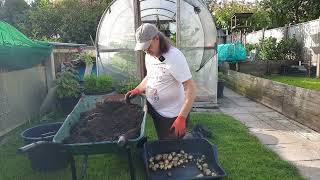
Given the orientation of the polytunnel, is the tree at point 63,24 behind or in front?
behind

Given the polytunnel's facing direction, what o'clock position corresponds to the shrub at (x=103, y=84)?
The shrub is roughly at 2 o'clock from the polytunnel.

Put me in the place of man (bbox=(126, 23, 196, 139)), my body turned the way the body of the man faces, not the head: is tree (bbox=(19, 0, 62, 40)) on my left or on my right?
on my right

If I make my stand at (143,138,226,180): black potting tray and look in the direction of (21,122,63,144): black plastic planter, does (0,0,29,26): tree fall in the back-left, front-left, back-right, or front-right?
front-right

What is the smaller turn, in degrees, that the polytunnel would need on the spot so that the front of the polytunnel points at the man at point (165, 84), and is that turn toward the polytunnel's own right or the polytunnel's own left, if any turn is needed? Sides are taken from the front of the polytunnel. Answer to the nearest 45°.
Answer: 0° — it already faces them

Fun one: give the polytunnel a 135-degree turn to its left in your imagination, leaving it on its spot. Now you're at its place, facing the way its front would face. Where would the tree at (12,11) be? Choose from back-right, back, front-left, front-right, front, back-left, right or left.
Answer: left

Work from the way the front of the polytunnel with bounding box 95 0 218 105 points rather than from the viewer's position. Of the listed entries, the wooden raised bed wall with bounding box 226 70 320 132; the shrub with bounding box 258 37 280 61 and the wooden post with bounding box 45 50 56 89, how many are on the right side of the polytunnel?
1

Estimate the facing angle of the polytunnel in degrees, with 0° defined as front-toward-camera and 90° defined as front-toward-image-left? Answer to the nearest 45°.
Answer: approximately 0°

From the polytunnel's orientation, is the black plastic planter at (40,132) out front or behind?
out front

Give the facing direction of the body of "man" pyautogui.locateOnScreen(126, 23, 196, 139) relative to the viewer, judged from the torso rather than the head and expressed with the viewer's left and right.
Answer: facing the viewer and to the left of the viewer

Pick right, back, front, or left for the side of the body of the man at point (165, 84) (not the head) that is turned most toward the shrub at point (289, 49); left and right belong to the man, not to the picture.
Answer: back

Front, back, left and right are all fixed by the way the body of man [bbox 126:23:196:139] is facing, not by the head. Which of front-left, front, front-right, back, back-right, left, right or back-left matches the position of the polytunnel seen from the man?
back-right

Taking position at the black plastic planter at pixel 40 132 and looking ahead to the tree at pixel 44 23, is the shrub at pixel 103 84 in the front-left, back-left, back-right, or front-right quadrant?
front-right

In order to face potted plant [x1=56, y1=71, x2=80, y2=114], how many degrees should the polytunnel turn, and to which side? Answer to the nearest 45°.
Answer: approximately 90° to its right

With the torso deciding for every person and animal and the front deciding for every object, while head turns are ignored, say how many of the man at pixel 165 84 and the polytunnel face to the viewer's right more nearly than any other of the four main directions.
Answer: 0
